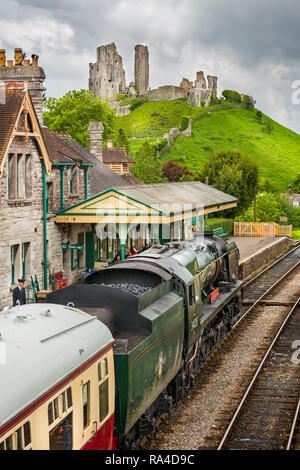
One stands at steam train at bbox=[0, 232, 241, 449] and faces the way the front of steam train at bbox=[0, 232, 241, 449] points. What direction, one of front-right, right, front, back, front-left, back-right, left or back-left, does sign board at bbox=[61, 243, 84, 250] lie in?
front-left

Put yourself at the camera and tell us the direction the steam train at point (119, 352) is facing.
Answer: facing away from the viewer and to the right of the viewer

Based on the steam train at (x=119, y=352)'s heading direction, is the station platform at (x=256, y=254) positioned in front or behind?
in front

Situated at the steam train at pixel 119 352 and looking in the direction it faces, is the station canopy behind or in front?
in front

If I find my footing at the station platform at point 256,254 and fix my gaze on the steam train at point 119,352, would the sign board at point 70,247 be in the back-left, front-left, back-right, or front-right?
front-right
